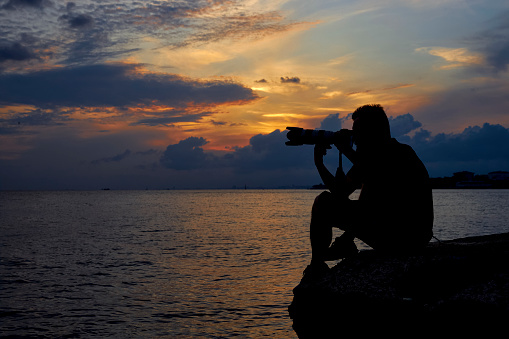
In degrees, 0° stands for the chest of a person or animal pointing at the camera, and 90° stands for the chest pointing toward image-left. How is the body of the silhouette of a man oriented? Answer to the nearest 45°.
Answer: approximately 90°
